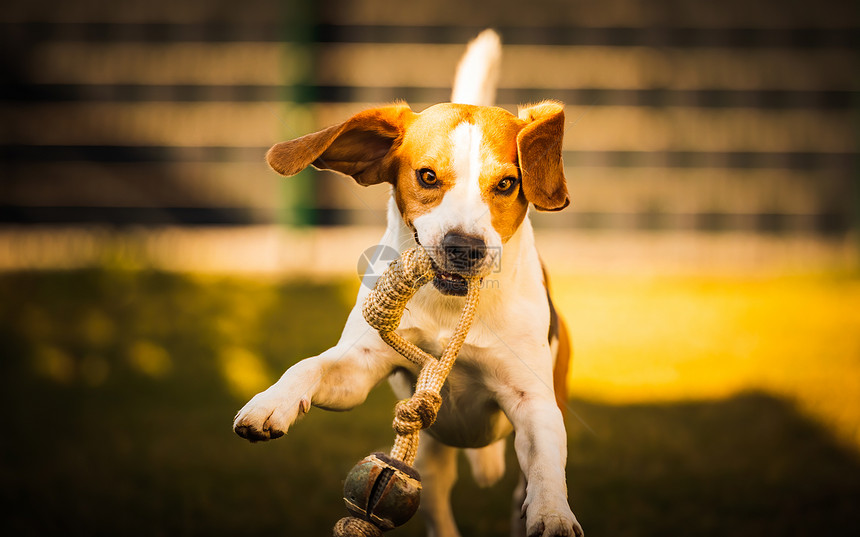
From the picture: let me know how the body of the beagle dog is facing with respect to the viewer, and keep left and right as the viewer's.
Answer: facing the viewer
